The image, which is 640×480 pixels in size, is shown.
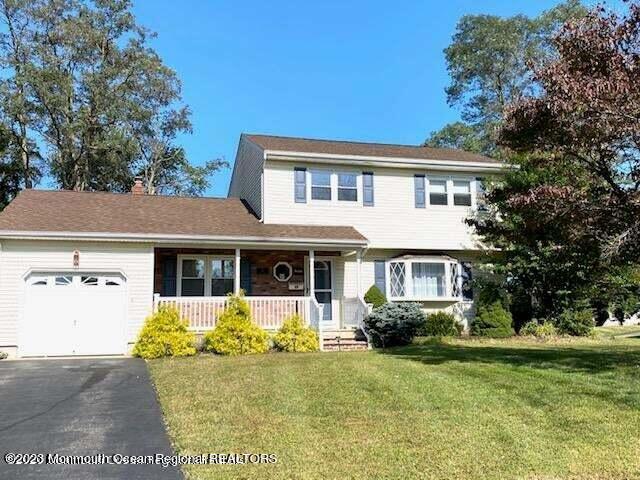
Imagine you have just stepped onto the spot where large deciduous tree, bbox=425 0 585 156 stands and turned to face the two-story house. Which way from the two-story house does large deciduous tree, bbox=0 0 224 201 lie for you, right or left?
right

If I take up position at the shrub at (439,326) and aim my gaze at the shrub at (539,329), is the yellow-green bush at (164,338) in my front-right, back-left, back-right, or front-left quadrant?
back-right

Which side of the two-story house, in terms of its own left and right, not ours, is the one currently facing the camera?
front

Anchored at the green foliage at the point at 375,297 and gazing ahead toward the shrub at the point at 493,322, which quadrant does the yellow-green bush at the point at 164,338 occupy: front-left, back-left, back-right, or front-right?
back-right

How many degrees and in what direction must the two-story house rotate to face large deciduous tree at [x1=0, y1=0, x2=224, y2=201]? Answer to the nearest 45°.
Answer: approximately 135° to its right

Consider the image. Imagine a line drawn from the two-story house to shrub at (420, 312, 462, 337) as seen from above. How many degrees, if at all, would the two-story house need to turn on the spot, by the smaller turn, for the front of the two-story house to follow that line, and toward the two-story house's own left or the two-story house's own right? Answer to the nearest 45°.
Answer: approximately 90° to the two-story house's own left

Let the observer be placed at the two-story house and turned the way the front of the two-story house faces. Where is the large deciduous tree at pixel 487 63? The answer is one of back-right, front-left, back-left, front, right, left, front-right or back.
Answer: back-left

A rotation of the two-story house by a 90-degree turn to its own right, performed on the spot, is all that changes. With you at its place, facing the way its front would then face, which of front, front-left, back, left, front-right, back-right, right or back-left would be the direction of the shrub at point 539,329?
back

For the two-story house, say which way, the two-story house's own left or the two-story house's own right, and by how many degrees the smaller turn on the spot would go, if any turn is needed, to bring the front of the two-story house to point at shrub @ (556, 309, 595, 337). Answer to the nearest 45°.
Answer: approximately 90° to the two-story house's own left

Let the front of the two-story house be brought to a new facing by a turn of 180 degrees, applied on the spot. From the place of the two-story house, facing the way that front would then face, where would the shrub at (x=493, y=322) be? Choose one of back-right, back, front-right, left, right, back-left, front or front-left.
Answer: right

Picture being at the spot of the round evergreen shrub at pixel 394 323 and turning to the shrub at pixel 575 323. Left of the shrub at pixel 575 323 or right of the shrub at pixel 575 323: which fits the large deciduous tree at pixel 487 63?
left
